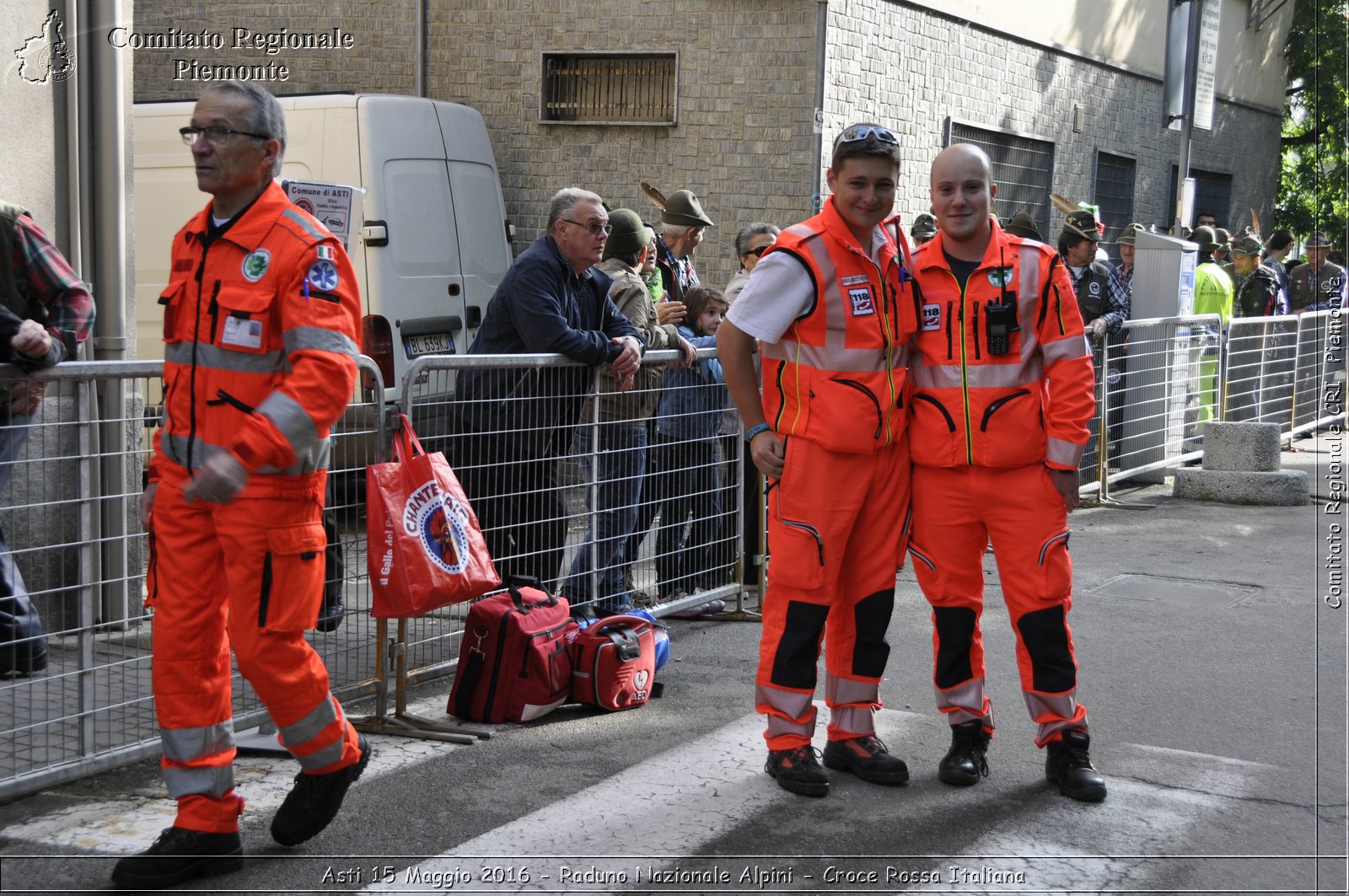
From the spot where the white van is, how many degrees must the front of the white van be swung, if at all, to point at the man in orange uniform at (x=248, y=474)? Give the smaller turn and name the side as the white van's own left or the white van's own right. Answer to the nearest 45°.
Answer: approximately 135° to the white van's own left

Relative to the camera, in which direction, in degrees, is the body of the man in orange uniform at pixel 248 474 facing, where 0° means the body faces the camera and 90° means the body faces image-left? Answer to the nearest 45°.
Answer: approximately 45°

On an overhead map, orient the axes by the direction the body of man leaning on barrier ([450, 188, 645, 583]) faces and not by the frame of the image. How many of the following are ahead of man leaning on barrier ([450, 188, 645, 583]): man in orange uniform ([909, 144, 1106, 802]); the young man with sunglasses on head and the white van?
2

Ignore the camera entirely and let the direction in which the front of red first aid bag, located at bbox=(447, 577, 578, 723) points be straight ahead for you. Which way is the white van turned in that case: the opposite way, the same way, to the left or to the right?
the opposite way

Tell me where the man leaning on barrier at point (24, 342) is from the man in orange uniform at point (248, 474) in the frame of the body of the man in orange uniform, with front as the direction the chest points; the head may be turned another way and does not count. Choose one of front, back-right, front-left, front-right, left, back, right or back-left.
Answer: right

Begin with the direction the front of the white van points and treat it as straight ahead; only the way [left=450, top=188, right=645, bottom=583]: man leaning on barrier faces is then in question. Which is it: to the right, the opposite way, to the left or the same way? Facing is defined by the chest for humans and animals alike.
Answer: the opposite way

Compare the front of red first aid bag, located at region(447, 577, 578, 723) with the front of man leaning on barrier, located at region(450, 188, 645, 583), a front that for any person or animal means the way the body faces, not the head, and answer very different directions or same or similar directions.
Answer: same or similar directions

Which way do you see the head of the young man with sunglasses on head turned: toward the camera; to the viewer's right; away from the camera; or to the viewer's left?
toward the camera

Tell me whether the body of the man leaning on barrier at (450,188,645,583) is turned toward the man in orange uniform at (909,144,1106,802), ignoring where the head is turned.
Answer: yes

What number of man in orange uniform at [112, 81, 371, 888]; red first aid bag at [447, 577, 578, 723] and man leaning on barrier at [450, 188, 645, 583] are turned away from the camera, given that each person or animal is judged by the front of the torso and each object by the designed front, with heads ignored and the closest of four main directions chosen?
0

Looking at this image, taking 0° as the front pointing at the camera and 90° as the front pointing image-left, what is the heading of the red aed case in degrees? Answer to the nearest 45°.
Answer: approximately 315°

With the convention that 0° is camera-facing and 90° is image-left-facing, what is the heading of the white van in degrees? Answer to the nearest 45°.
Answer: approximately 135°

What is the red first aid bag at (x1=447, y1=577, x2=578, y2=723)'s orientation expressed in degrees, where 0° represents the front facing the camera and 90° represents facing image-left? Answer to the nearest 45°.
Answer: approximately 315°

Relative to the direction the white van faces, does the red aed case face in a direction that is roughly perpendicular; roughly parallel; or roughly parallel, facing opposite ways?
roughly parallel, facing opposite ways
